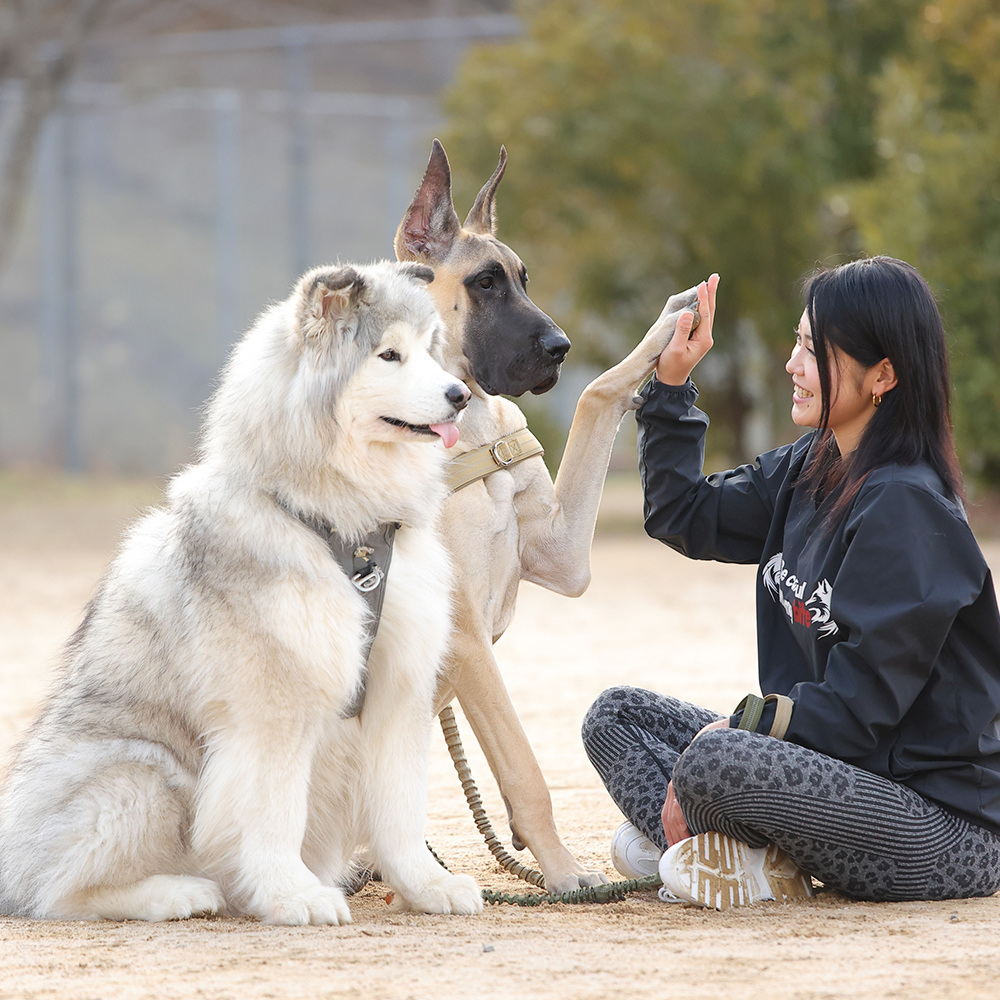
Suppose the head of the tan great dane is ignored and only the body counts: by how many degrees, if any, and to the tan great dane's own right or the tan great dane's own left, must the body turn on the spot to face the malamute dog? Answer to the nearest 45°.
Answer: approximately 90° to the tan great dane's own right

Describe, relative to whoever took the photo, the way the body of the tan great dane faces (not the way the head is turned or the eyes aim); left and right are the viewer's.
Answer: facing the viewer and to the right of the viewer

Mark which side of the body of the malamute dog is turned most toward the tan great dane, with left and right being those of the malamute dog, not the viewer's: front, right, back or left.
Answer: left

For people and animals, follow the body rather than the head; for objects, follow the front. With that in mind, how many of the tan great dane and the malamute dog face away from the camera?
0

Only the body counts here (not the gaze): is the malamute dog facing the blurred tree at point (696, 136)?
no

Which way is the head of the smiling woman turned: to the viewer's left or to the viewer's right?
to the viewer's left

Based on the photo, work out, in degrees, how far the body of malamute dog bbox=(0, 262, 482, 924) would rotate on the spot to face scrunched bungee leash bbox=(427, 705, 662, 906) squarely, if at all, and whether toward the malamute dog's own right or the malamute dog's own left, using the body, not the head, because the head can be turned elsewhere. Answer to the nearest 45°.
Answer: approximately 45° to the malamute dog's own left

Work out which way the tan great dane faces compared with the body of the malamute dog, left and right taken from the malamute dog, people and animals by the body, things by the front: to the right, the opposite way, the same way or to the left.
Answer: the same way

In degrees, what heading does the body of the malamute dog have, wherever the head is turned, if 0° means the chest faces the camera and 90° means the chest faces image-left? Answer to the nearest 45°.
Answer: approximately 315°

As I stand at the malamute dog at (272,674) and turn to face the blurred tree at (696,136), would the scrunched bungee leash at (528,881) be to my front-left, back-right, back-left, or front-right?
front-right

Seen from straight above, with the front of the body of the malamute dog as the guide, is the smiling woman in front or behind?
in front
